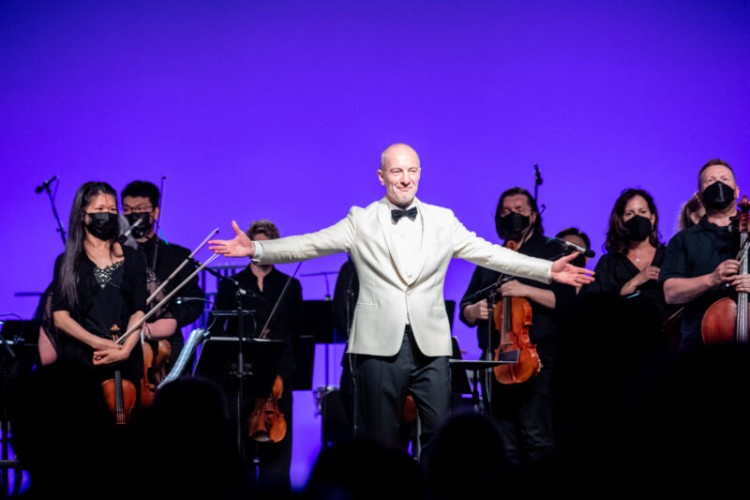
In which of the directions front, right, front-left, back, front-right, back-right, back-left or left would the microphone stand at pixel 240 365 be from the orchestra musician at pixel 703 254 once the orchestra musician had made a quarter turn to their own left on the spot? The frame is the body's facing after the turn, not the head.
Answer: back-left

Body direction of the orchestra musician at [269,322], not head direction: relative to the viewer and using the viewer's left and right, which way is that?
facing the viewer

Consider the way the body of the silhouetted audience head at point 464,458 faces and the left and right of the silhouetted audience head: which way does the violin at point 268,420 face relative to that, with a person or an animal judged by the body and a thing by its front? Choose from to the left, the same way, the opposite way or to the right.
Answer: the opposite way

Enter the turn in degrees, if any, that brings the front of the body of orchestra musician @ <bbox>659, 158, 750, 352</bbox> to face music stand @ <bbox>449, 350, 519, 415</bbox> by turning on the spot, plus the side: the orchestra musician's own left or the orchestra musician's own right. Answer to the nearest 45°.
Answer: approximately 90° to the orchestra musician's own right

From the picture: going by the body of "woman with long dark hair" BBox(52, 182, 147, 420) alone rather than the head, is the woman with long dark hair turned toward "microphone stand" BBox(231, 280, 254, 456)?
no

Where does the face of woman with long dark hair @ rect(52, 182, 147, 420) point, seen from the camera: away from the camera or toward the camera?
toward the camera

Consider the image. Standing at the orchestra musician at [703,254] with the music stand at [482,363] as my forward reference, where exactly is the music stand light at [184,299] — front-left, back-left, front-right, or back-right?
front-right

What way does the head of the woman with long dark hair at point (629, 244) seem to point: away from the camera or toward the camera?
toward the camera

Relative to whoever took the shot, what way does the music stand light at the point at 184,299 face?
facing to the left of the viewer

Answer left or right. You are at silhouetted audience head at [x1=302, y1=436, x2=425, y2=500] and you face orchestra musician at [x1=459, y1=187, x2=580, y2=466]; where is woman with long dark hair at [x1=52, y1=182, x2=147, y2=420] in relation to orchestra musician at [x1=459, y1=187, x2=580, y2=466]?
left

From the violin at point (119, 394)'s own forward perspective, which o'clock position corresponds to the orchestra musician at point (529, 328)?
The orchestra musician is roughly at 9 o'clock from the violin.

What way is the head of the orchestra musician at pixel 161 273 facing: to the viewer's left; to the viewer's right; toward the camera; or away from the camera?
toward the camera

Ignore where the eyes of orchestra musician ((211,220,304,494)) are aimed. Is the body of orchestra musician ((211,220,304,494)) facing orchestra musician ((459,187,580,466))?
no

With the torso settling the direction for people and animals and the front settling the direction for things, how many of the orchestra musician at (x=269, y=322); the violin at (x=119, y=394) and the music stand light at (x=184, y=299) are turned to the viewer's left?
1

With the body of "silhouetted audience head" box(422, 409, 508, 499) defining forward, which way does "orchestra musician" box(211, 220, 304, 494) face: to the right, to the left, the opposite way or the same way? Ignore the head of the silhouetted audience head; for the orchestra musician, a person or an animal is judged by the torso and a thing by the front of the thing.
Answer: the opposite way

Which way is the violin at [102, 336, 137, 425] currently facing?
toward the camera

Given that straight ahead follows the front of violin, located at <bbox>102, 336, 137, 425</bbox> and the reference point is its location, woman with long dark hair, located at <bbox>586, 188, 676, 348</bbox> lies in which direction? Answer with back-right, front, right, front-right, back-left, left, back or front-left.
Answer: left
